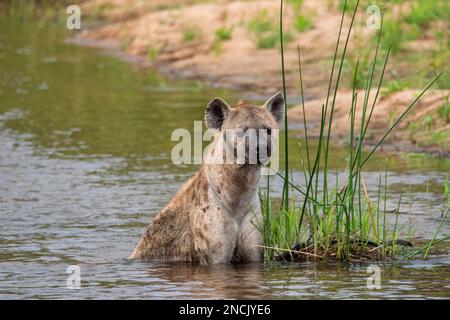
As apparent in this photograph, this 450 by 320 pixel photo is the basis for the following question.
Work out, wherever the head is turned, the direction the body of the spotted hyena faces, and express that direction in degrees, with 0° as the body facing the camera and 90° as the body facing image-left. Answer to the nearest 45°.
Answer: approximately 315°
